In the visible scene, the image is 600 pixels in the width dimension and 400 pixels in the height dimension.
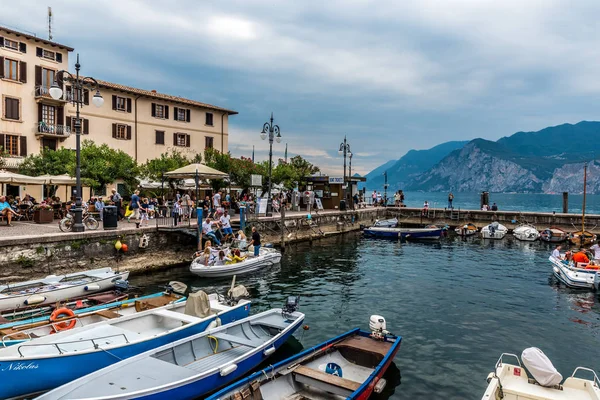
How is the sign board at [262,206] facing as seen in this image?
toward the camera

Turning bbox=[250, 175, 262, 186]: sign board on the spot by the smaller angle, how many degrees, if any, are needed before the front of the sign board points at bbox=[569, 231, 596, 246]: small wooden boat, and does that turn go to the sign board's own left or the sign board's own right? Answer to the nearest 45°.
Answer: approximately 90° to the sign board's own left

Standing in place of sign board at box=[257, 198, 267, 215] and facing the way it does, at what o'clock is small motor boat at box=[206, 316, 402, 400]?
The small motor boat is roughly at 12 o'clock from the sign board.

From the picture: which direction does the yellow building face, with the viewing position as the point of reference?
facing the viewer and to the right of the viewer

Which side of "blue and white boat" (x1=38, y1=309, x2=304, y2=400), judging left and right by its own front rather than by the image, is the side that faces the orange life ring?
right

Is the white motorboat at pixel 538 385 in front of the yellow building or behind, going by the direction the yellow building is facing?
in front

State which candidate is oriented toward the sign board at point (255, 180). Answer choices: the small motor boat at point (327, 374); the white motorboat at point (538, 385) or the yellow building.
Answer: the yellow building

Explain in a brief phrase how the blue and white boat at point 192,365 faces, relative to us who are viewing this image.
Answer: facing the viewer and to the left of the viewer

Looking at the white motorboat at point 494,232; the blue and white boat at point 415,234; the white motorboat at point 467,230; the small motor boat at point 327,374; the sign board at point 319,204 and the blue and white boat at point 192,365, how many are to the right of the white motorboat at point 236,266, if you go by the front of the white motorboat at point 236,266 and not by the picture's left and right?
2

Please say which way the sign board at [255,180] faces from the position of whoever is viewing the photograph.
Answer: facing the viewer

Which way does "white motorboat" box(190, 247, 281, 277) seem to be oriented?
to the viewer's right

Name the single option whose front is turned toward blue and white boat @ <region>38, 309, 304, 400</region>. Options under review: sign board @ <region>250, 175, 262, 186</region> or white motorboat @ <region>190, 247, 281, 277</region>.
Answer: the sign board

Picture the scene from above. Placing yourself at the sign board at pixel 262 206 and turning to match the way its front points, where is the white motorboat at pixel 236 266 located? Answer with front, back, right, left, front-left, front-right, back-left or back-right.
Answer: front
